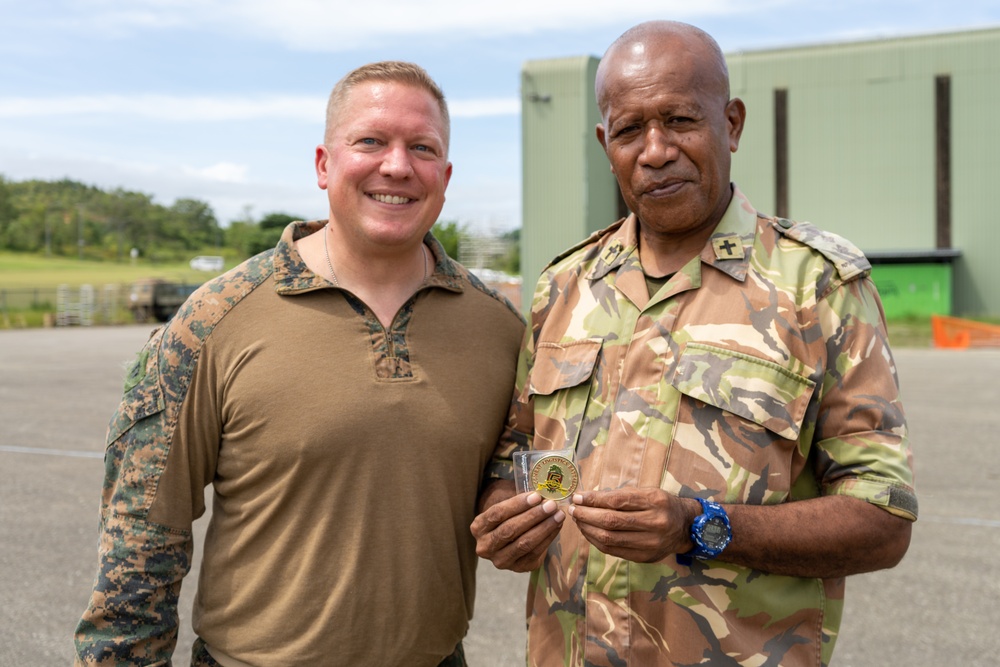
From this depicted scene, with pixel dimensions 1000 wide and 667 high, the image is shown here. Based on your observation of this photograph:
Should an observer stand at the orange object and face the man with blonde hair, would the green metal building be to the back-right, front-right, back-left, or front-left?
back-right

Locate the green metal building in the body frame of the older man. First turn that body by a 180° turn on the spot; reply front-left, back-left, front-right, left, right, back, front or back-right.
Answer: front-left

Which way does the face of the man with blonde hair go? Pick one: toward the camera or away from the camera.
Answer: toward the camera

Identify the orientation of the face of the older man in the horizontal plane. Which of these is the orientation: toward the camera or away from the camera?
toward the camera

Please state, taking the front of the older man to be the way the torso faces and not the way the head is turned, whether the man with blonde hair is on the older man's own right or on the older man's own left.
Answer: on the older man's own right

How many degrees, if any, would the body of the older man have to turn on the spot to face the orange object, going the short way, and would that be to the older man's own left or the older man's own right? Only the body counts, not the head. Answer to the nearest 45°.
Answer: approximately 135° to the older man's own right
